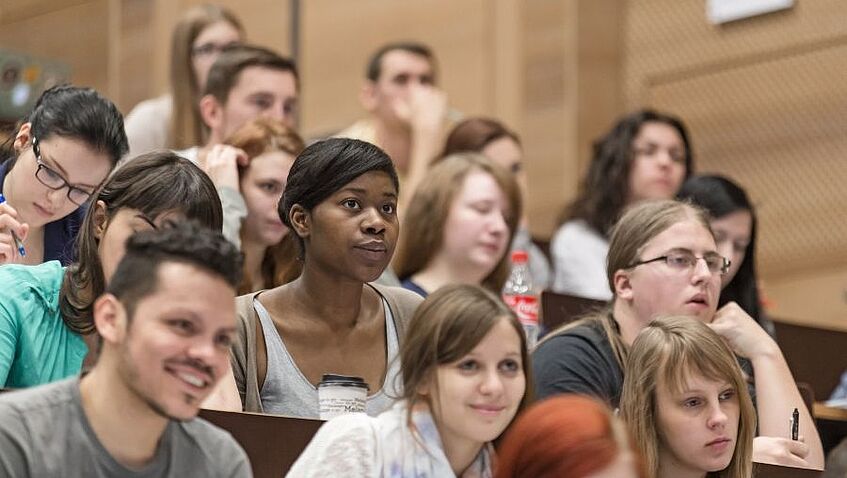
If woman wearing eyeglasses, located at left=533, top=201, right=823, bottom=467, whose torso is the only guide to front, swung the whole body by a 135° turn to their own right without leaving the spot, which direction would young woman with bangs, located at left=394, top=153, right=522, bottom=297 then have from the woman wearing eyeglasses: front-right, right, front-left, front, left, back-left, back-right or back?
front-right

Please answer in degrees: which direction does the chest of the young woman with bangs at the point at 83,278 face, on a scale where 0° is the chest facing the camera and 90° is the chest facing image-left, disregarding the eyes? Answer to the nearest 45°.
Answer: approximately 315°

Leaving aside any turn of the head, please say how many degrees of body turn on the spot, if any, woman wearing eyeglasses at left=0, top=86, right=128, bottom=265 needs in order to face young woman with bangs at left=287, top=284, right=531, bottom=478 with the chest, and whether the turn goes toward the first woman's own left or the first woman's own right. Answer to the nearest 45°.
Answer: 0° — they already face them

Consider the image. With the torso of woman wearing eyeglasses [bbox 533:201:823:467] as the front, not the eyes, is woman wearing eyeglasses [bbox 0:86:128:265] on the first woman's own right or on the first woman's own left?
on the first woman's own right

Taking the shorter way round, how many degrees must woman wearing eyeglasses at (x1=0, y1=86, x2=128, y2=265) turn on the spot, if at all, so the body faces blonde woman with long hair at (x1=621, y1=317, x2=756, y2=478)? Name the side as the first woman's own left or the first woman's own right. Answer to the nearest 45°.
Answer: approximately 45° to the first woman's own left

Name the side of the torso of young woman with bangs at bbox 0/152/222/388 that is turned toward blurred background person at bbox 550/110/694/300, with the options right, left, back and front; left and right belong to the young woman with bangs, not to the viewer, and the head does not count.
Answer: left

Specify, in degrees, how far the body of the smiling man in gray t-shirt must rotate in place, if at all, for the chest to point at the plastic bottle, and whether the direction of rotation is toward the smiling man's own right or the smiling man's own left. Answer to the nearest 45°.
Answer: approximately 90° to the smiling man's own left

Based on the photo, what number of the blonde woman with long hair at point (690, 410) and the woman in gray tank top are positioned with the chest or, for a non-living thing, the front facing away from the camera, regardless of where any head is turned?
0

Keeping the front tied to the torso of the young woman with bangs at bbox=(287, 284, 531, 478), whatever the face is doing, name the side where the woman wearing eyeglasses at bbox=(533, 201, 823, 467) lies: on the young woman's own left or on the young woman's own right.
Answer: on the young woman's own left

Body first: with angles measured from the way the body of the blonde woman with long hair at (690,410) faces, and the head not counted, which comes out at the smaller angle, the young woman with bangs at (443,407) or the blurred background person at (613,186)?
the young woman with bangs

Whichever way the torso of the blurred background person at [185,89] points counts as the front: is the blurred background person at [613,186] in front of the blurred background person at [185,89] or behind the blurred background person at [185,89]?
in front

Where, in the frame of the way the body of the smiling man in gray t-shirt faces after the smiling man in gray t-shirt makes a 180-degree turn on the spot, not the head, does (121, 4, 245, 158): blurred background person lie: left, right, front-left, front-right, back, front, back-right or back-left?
front-right

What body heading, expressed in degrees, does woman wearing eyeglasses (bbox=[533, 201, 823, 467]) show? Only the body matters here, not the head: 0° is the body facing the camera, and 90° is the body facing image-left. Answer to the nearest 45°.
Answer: approximately 315°
